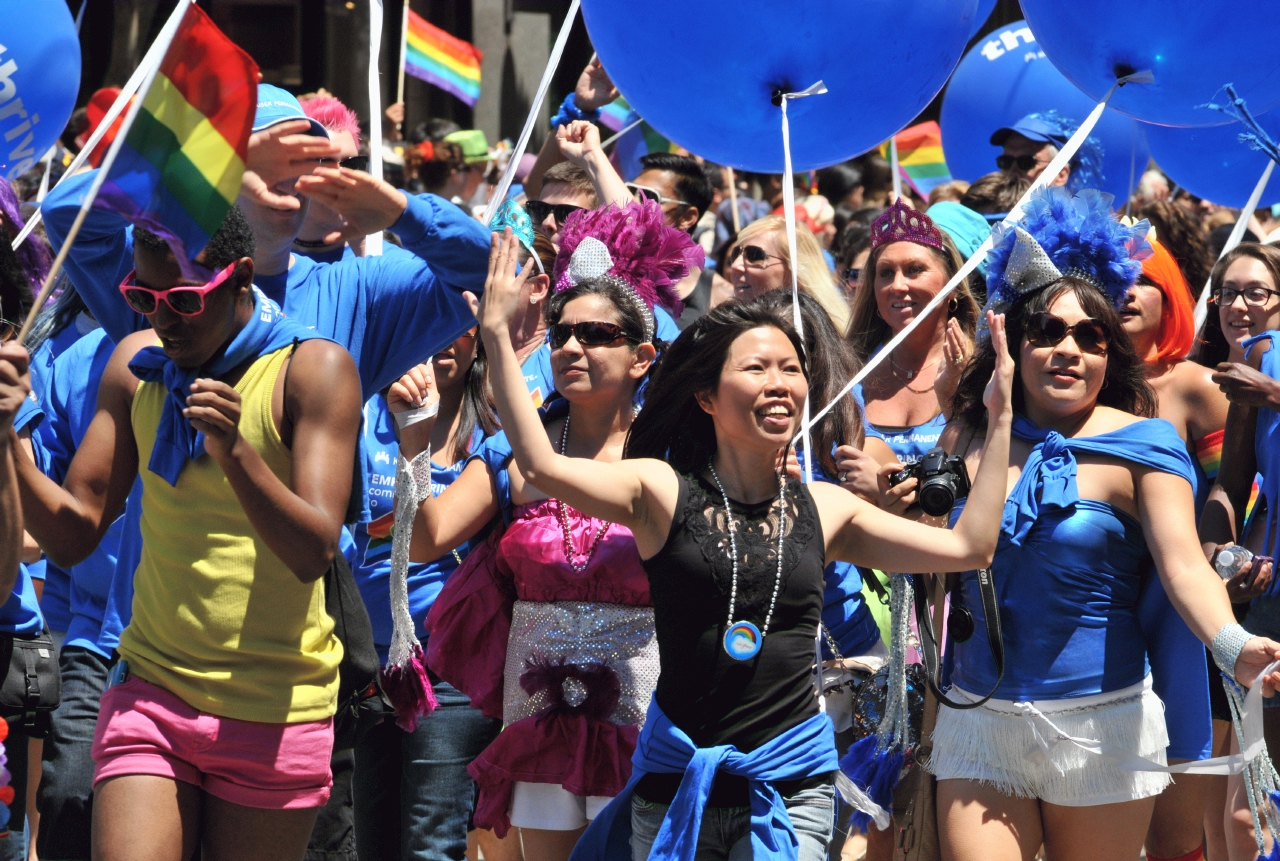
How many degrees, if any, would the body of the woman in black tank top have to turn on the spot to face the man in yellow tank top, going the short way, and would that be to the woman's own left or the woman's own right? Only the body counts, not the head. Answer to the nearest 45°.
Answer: approximately 90° to the woman's own right

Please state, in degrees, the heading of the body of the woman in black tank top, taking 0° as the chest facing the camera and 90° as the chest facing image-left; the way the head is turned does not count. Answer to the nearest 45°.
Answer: approximately 0°

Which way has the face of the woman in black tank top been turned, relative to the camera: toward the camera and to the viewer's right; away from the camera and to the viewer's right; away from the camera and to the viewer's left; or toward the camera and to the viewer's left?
toward the camera and to the viewer's right

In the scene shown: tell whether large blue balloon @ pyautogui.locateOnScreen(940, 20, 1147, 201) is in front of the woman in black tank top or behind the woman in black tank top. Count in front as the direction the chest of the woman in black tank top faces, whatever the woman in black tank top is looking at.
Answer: behind

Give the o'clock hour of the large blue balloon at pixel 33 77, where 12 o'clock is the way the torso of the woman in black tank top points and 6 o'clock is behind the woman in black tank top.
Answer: The large blue balloon is roughly at 4 o'clock from the woman in black tank top.
